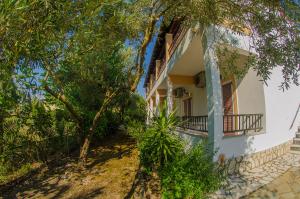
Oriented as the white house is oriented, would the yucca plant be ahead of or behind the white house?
ahead

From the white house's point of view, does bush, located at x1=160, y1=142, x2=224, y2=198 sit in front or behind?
in front

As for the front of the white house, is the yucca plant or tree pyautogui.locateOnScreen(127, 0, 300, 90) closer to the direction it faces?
the yucca plant

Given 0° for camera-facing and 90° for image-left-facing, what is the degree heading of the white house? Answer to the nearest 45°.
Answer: approximately 45°
